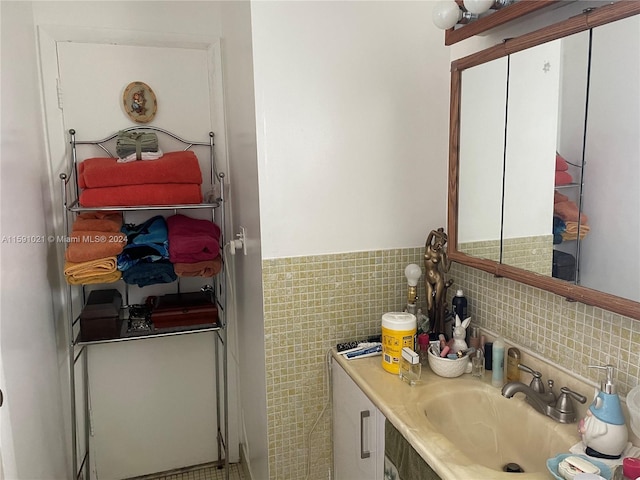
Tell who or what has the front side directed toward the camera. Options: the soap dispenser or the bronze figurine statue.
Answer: the bronze figurine statue

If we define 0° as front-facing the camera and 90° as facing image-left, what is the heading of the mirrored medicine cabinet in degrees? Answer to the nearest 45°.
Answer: approximately 45°

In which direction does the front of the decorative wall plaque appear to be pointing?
toward the camera

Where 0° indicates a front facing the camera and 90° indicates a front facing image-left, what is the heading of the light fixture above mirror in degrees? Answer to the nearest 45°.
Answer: approximately 45°

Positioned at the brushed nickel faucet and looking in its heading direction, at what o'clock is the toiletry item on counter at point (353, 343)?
The toiletry item on counter is roughly at 2 o'clock from the brushed nickel faucet.

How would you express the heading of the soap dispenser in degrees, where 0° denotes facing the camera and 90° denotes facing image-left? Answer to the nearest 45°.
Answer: approximately 90°

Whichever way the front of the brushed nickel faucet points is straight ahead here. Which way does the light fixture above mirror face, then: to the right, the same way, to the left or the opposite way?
the same way

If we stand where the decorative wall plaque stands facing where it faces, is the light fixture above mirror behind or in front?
in front

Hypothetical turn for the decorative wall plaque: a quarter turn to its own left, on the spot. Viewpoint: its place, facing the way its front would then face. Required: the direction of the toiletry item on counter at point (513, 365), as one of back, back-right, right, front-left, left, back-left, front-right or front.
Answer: front-right

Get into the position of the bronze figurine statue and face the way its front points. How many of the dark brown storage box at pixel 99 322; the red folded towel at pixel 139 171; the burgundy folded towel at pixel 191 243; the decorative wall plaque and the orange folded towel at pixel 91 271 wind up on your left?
0

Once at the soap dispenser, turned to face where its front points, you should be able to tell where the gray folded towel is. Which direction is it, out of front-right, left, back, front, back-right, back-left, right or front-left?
front

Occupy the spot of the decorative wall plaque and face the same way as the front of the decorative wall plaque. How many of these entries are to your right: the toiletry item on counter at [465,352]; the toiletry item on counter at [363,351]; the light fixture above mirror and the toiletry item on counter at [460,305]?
0

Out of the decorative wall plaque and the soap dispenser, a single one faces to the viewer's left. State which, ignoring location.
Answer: the soap dispenser

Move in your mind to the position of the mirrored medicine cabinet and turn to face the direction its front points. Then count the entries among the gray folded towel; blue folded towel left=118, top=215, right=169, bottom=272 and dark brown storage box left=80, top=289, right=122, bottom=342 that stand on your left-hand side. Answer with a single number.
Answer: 0

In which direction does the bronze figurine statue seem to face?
toward the camera
